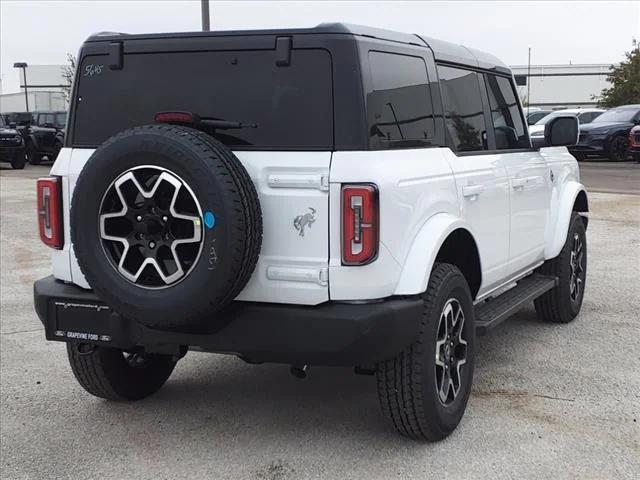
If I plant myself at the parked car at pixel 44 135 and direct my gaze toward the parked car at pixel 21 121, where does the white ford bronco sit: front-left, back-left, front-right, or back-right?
back-left

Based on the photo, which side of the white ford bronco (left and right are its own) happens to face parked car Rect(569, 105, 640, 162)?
front

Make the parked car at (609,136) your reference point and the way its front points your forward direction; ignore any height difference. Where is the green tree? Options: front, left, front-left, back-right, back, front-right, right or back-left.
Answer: back-right

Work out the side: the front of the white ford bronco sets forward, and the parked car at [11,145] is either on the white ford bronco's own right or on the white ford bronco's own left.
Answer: on the white ford bronco's own left

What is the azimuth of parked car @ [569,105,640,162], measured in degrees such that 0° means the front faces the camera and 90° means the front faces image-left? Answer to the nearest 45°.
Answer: approximately 45°

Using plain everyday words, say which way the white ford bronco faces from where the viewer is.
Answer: facing away from the viewer and to the right of the viewer

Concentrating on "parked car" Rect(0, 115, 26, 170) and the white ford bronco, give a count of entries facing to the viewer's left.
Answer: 0

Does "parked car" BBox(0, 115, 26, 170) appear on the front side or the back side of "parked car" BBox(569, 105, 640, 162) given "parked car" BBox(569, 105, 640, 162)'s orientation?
on the front side

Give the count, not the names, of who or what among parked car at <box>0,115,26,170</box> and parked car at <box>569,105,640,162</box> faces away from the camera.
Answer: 0

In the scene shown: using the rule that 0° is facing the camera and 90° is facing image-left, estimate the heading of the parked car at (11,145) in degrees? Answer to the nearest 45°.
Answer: approximately 315°
